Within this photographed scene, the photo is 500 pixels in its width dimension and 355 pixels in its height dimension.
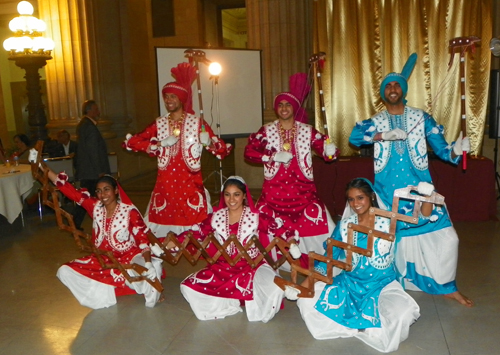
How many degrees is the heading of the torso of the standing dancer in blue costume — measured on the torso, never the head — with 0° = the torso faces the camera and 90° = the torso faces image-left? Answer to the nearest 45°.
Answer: approximately 0°

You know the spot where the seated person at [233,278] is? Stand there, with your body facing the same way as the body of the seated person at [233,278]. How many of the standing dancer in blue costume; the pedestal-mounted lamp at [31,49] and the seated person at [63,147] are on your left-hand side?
1

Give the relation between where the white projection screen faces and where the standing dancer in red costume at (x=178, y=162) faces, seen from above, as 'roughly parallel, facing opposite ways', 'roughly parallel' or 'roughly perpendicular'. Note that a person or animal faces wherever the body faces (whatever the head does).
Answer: roughly parallel

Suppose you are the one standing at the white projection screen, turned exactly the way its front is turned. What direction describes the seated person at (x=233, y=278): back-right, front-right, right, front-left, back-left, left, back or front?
front

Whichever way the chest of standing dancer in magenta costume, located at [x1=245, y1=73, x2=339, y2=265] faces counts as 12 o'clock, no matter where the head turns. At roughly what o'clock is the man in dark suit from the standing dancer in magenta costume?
The man in dark suit is roughly at 4 o'clock from the standing dancer in magenta costume.

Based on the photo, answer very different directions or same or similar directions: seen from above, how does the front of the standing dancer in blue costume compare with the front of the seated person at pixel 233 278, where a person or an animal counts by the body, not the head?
same or similar directions

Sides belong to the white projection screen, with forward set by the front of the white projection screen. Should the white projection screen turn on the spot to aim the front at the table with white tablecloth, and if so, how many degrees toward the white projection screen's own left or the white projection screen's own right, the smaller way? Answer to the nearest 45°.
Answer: approximately 45° to the white projection screen's own right

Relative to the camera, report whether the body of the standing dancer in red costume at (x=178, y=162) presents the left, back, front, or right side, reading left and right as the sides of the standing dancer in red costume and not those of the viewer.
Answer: front

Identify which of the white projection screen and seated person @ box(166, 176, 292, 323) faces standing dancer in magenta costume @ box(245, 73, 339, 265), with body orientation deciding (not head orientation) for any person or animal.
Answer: the white projection screen

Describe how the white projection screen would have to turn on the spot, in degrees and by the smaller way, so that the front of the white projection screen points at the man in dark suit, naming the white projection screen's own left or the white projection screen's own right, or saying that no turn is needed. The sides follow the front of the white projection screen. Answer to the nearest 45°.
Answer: approximately 45° to the white projection screen's own right

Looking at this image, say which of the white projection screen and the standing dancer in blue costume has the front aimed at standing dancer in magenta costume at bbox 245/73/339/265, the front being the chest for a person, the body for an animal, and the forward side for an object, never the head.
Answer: the white projection screen

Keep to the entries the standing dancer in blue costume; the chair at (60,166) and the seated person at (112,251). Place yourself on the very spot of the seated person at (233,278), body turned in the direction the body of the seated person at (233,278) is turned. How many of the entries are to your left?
1

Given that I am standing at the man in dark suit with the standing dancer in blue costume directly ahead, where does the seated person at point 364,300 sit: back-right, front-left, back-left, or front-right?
front-right

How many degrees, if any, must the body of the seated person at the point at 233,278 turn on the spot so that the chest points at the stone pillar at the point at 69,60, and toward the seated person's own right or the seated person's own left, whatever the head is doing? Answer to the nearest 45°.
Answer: approximately 135° to the seated person's own right

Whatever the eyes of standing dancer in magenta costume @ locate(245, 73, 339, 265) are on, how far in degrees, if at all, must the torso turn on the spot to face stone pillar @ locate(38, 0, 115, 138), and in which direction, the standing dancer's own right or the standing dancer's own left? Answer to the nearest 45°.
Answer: approximately 135° to the standing dancer's own right

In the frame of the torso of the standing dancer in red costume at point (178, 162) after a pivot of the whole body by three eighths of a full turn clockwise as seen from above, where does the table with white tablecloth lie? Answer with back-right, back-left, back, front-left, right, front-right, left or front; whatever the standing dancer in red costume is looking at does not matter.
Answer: front

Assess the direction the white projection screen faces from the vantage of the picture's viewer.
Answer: facing the viewer
